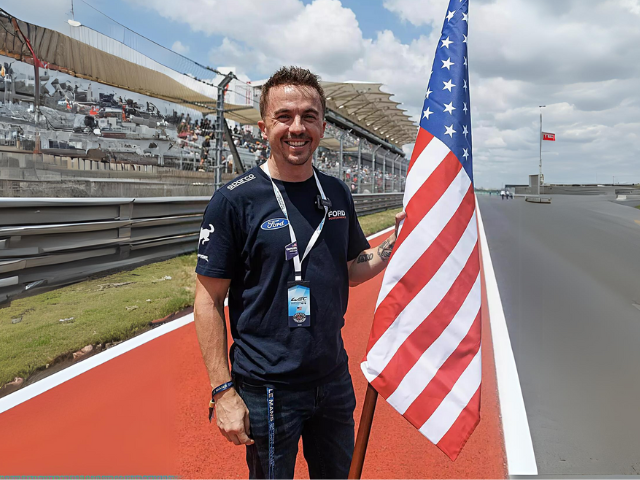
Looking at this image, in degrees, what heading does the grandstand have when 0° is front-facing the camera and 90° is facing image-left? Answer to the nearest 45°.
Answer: approximately 315°

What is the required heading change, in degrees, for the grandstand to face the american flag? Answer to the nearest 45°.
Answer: approximately 45° to its right
